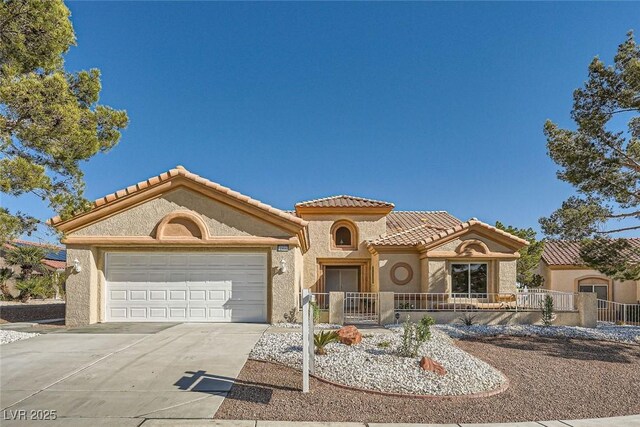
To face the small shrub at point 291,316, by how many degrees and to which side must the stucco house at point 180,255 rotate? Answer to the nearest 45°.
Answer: approximately 90° to its left

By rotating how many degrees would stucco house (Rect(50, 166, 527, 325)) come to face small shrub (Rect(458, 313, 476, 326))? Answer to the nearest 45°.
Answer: approximately 90° to its left

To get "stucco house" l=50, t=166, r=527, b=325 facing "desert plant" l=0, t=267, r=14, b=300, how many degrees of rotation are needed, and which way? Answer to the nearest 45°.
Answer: approximately 135° to its right

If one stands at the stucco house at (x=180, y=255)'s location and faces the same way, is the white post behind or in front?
in front

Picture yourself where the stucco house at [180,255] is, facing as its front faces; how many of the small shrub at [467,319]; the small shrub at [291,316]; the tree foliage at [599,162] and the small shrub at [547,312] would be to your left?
4

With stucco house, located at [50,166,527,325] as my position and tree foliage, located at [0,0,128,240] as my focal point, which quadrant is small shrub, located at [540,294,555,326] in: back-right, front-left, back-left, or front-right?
back-left

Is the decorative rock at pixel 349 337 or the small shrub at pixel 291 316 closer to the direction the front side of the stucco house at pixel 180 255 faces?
the decorative rock

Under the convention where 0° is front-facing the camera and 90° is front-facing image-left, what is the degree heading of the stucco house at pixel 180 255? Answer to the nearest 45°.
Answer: approximately 0°

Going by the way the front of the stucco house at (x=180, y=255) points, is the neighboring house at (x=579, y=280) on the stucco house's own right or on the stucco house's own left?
on the stucco house's own left

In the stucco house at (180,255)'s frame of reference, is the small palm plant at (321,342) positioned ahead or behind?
ahead

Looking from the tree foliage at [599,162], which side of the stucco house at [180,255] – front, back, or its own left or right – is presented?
left
